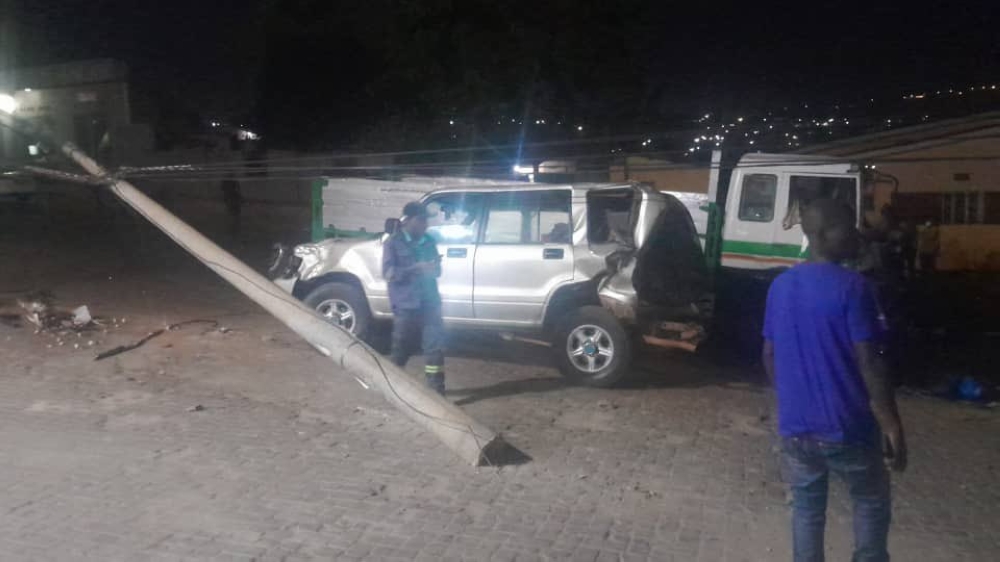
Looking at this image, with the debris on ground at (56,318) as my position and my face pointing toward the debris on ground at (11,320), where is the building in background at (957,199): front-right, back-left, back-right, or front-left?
back-right

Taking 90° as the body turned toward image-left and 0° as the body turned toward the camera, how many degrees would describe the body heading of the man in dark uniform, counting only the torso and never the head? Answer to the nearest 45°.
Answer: approximately 315°

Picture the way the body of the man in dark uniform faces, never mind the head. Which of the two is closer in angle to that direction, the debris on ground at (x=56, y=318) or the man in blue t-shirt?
the man in blue t-shirt

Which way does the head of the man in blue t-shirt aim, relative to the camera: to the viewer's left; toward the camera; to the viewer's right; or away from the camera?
away from the camera

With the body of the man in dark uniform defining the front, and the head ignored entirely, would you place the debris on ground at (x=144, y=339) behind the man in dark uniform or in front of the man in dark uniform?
behind

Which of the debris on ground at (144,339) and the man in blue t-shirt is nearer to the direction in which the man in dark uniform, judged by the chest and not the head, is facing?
the man in blue t-shirt

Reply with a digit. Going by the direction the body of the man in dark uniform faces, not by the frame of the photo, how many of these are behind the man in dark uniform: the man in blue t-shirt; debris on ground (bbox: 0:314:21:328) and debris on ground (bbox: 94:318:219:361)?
2

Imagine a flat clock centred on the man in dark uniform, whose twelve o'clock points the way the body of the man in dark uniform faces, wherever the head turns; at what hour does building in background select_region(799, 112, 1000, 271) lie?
The building in background is roughly at 9 o'clock from the man in dark uniform.
